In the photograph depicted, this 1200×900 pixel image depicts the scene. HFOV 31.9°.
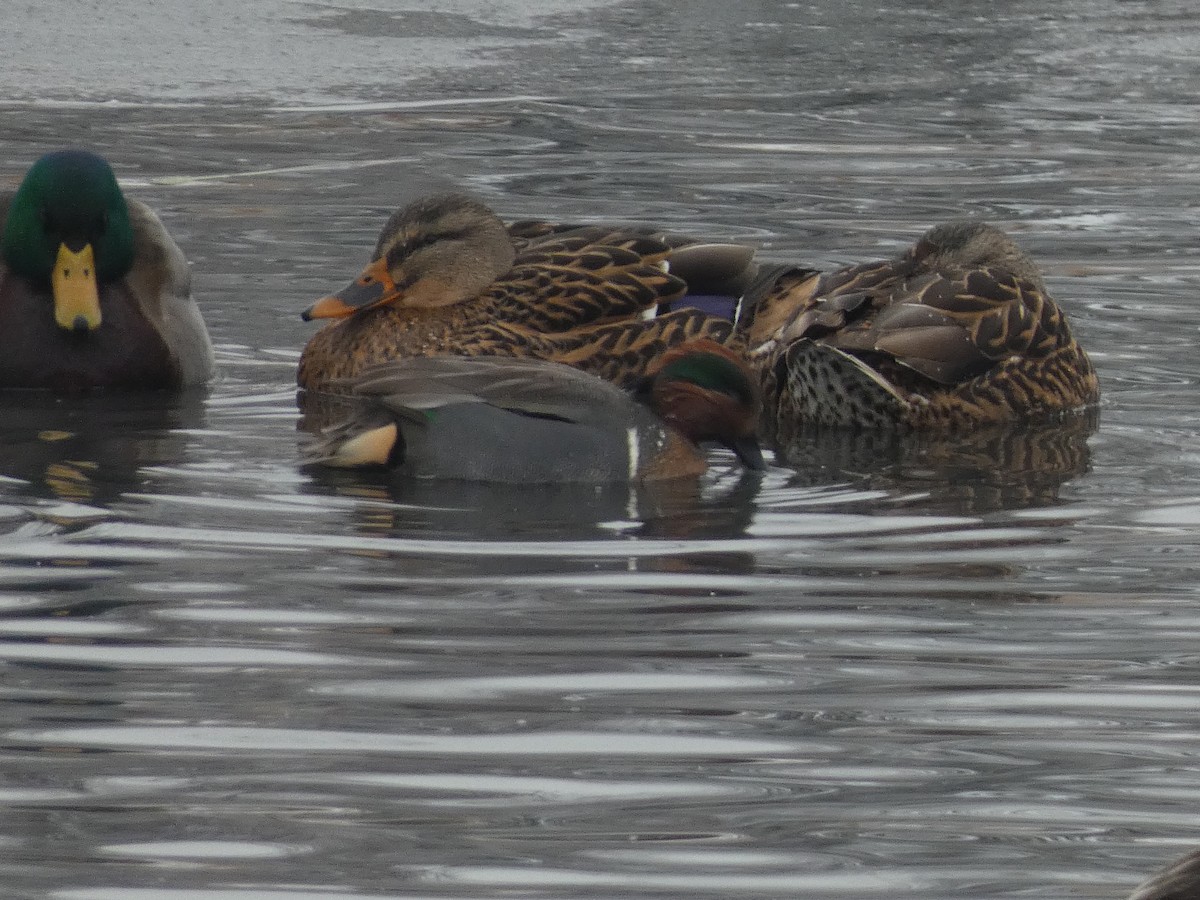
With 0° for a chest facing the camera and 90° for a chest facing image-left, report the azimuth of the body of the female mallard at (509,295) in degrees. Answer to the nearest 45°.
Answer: approximately 90°

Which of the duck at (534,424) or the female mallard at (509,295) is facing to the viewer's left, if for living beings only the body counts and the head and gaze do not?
the female mallard

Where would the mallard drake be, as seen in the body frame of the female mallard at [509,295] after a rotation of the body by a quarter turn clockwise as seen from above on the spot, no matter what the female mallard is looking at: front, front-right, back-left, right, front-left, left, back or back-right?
left

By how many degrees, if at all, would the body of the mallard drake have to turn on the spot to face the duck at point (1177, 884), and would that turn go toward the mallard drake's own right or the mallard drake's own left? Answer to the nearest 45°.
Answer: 0° — it already faces it

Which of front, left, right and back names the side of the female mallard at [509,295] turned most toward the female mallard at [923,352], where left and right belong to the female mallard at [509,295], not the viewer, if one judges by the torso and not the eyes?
back

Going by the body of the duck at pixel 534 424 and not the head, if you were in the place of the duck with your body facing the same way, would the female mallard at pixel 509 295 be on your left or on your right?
on your left

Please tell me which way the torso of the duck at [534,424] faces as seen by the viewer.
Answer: to the viewer's right

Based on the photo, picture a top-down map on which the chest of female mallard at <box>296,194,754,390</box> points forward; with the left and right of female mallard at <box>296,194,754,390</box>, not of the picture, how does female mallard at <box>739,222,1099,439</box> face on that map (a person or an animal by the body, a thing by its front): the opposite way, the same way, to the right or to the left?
the opposite way

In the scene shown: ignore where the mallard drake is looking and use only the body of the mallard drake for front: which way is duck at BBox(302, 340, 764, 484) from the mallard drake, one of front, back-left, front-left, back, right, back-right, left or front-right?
front-left

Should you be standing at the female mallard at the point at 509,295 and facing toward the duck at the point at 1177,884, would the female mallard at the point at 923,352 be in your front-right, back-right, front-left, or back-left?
front-left

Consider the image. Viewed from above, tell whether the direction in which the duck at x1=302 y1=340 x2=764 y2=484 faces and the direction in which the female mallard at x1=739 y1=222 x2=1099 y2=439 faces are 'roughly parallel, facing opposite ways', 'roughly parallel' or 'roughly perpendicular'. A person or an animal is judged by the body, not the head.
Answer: roughly parallel

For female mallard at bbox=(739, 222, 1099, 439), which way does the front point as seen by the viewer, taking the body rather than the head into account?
to the viewer's right

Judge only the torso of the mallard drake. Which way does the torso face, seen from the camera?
toward the camera

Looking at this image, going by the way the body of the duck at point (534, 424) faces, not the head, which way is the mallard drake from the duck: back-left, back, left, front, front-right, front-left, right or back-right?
back-left

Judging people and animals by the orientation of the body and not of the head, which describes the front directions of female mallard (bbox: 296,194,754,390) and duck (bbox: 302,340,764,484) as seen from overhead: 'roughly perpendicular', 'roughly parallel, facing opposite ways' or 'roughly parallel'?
roughly parallel, facing opposite ways

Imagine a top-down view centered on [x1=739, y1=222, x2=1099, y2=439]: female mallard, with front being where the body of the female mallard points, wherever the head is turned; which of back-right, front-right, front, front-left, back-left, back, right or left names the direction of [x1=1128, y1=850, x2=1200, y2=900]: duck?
right
